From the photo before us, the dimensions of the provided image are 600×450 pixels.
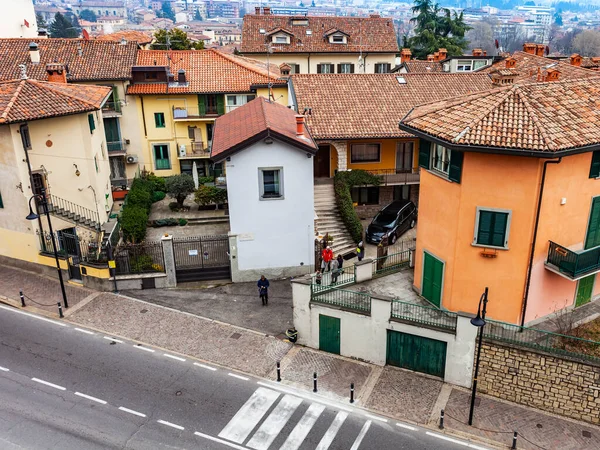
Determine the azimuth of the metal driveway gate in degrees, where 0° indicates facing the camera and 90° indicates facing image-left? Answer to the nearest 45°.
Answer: approximately 0°

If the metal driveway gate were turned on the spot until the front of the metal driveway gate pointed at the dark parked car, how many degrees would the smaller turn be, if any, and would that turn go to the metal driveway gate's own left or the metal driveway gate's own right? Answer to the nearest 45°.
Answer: approximately 90° to the metal driveway gate's own left

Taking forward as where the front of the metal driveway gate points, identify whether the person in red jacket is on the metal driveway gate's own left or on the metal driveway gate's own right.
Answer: on the metal driveway gate's own left

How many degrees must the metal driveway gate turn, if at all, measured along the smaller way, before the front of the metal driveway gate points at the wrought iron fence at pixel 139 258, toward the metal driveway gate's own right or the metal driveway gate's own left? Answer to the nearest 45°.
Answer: approximately 90° to the metal driveway gate's own right

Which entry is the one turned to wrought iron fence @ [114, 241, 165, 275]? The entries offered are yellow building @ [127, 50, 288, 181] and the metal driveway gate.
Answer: the yellow building

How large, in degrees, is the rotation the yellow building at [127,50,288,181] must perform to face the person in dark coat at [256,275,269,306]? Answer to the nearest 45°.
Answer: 0° — it already faces them

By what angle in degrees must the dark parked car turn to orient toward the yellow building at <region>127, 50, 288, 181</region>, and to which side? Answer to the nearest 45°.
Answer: approximately 90° to its right

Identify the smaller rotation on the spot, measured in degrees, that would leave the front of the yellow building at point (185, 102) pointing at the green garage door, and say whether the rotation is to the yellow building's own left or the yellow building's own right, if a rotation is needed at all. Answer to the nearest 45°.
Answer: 0° — it already faces it

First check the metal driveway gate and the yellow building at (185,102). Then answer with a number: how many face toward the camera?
2
